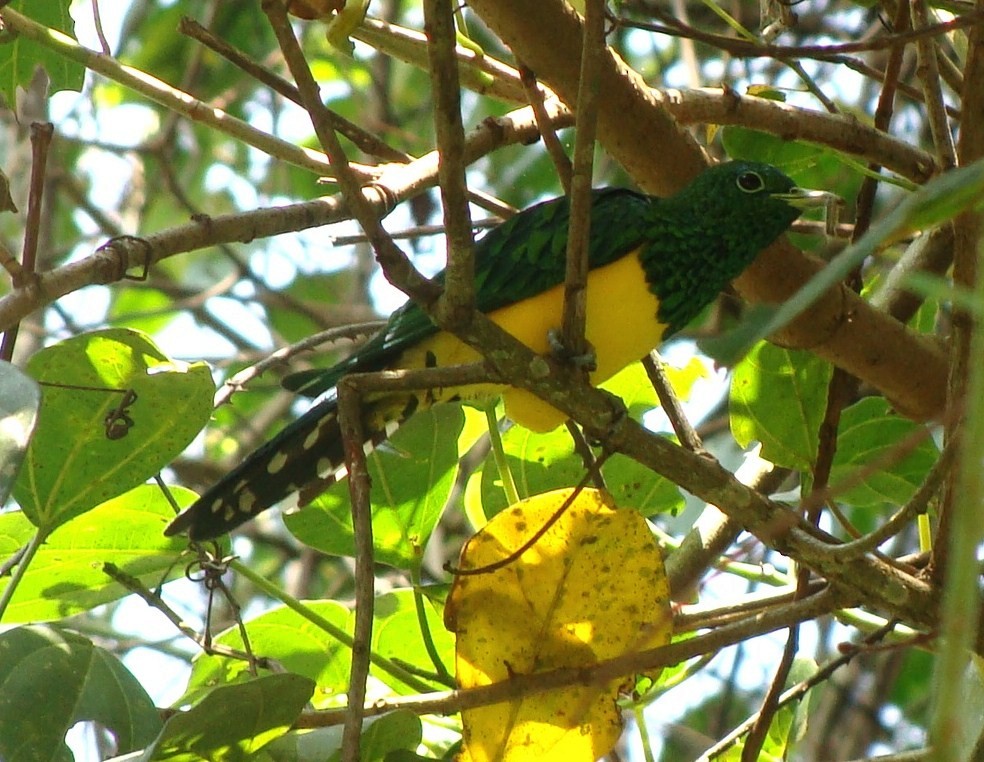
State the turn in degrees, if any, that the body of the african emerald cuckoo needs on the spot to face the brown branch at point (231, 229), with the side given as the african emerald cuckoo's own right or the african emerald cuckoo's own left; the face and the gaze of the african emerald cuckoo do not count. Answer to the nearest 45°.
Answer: approximately 135° to the african emerald cuckoo's own right

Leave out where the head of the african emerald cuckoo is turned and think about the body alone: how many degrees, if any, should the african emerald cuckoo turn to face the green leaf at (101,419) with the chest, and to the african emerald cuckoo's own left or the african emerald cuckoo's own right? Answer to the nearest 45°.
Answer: approximately 135° to the african emerald cuckoo's own right

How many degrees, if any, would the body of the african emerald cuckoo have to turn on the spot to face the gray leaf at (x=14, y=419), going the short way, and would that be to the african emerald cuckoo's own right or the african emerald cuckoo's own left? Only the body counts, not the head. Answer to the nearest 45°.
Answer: approximately 135° to the african emerald cuckoo's own right

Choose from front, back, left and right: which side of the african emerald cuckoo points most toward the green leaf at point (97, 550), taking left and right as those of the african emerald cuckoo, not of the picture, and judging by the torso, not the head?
back

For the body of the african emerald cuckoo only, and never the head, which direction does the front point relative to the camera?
to the viewer's right
